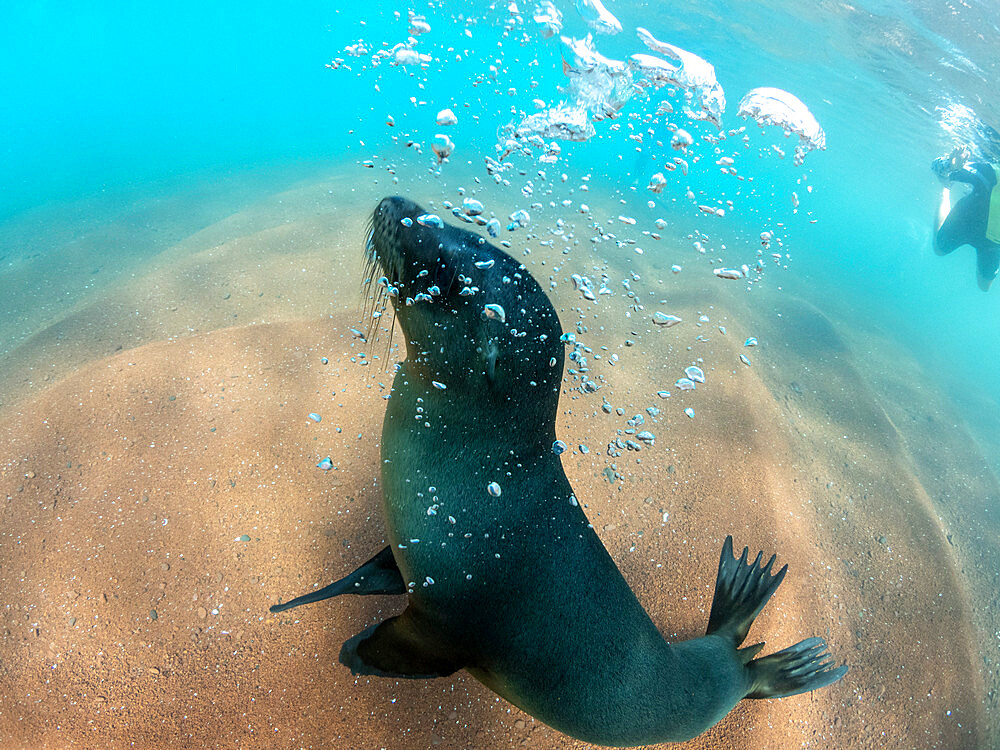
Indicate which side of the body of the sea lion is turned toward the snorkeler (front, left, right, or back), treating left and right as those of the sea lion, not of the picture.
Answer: right

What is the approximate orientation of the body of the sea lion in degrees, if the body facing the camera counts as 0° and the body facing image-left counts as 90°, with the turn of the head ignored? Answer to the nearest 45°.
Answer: approximately 90°
